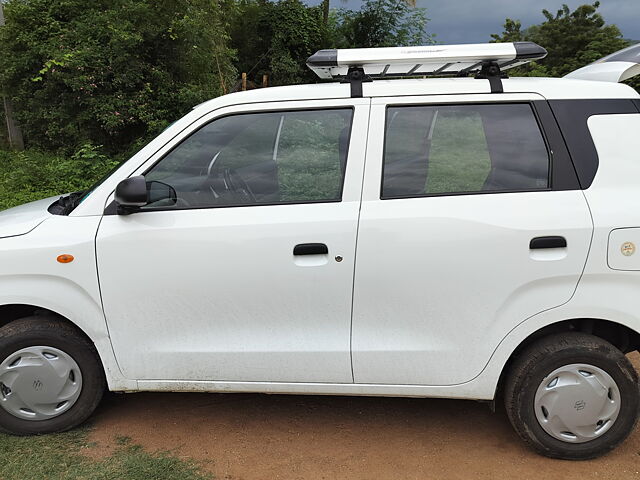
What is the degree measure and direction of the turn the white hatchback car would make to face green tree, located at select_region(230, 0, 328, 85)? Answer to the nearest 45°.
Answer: approximately 90° to its right

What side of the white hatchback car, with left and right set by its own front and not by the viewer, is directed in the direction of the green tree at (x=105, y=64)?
right

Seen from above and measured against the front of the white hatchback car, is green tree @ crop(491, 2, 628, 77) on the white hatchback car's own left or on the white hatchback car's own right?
on the white hatchback car's own right

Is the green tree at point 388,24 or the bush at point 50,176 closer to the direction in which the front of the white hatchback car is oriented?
the bush

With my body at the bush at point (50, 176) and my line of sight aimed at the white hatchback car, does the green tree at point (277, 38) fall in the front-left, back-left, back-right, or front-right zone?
back-left

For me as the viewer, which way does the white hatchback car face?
facing to the left of the viewer

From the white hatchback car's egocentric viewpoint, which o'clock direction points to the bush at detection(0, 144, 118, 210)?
The bush is roughly at 2 o'clock from the white hatchback car.

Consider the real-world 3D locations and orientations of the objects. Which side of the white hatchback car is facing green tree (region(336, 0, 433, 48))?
right
